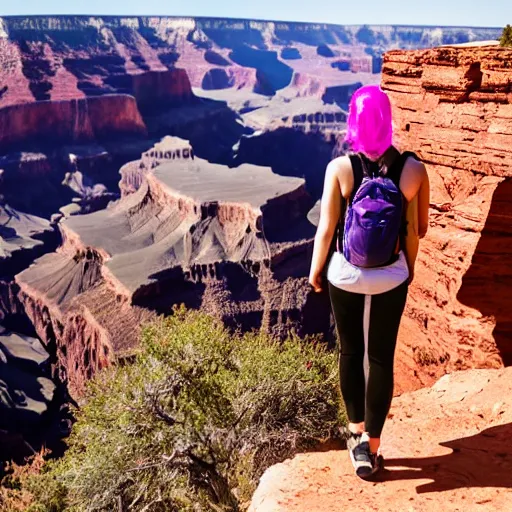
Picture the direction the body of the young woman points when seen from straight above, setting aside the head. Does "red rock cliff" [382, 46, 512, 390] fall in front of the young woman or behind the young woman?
in front

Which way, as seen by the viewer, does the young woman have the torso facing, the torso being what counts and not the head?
away from the camera

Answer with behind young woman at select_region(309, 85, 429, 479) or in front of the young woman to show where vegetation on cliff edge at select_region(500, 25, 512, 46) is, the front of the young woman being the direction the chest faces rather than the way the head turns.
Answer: in front

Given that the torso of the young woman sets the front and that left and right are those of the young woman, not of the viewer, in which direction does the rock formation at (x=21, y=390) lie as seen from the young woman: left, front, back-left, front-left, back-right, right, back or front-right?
front-left

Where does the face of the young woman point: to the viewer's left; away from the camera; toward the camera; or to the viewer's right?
away from the camera
